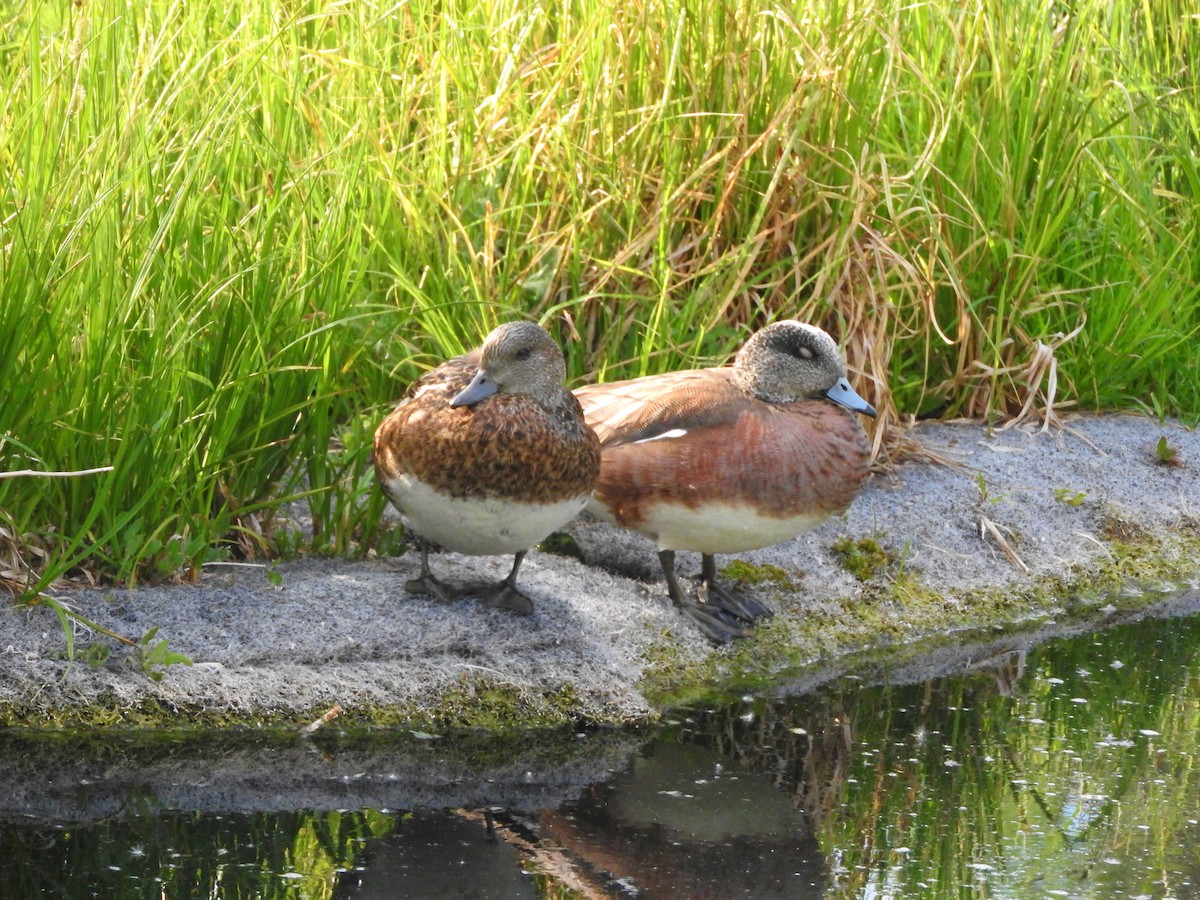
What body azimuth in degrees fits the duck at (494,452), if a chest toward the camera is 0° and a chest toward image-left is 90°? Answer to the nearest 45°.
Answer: approximately 0°
